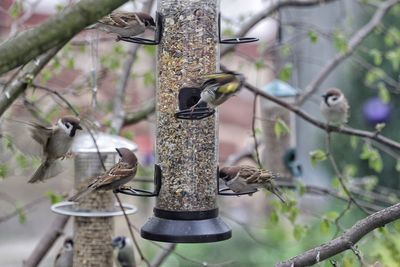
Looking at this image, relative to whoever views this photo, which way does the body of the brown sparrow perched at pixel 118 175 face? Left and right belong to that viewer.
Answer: facing away from the viewer and to the right of the viewer

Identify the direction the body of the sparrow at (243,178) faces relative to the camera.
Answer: to the viewer's left

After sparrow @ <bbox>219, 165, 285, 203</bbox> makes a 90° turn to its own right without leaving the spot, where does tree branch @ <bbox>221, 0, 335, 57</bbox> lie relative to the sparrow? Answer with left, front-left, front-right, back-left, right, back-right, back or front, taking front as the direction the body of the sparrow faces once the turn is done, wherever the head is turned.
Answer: front

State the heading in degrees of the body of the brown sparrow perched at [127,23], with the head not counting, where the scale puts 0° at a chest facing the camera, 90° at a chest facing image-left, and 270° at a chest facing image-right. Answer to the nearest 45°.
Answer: approximately 270°

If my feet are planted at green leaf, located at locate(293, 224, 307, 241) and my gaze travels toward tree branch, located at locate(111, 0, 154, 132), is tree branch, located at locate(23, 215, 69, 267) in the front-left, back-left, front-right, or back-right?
front-left

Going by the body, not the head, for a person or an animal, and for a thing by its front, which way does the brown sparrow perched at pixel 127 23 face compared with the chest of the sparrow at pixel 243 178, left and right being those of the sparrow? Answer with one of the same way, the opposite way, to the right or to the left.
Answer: the opposite way
